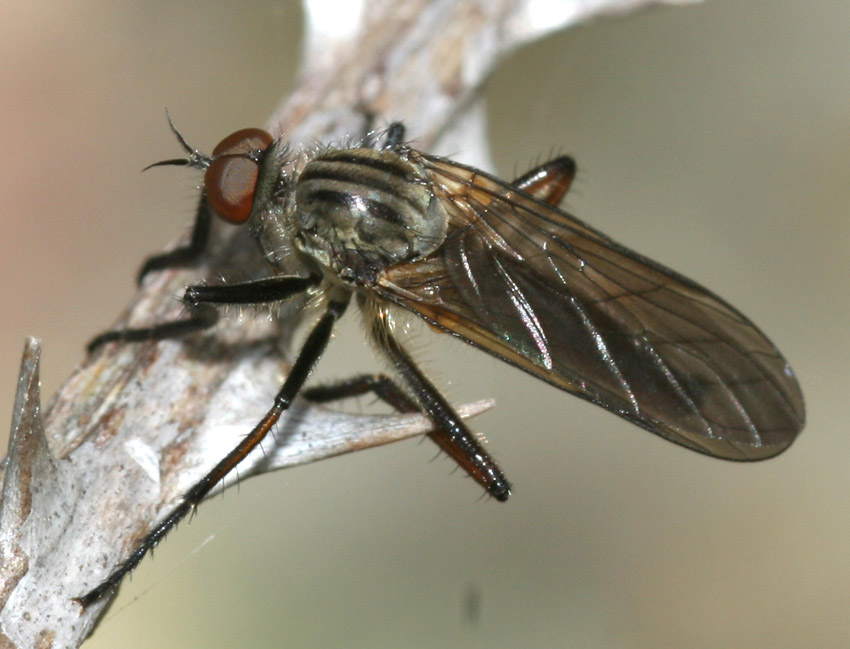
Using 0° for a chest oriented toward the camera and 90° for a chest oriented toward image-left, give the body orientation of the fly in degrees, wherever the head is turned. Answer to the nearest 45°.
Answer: approximately 90°
